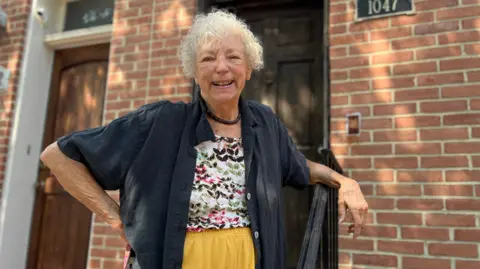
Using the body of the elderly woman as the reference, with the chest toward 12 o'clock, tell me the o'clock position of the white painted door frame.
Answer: The white painted door frame is roughly at 5 o'clock from the elderly woman.

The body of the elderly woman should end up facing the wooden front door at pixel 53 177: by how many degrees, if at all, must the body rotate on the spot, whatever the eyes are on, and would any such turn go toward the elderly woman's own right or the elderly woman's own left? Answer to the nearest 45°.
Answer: approximately 135° to the elderly woman's own right

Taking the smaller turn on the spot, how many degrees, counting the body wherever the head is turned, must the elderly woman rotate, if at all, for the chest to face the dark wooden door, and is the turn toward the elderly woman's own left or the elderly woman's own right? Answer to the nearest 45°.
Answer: approximately 135° to the elderly woman's own left

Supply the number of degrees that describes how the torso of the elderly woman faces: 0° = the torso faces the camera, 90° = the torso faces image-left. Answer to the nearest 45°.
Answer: approximately 0°

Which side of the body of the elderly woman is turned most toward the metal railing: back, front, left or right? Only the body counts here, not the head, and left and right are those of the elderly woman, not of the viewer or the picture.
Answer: left

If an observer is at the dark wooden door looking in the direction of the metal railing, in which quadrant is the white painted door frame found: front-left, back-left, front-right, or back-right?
back-right

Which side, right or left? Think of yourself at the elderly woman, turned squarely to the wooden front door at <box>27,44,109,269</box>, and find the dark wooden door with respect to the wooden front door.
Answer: right

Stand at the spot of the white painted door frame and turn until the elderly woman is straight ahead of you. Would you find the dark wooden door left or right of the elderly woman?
left
